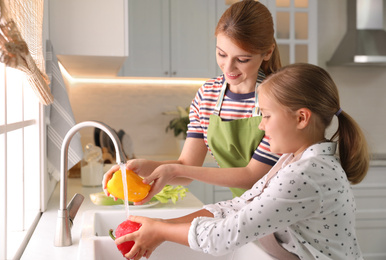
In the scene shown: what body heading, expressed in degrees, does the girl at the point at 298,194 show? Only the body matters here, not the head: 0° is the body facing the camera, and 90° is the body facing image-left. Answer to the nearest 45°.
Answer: approximately 90°

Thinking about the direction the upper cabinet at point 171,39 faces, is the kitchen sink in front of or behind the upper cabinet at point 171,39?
in front

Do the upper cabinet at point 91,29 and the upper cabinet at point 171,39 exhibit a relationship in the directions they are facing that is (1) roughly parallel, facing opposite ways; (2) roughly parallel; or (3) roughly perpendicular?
roughly perpendicular

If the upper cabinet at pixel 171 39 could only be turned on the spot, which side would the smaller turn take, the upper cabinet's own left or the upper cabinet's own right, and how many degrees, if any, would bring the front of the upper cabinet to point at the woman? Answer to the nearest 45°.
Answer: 0° — it already faces them

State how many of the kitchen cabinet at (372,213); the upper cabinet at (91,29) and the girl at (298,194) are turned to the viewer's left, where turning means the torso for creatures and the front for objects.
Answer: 1

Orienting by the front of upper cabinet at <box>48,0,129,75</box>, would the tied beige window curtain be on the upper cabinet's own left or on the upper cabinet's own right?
on the upper cabinet's own right

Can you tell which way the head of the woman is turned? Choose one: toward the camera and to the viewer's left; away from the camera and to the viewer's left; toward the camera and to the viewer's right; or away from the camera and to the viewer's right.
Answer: toward the camera and to the viewer's left

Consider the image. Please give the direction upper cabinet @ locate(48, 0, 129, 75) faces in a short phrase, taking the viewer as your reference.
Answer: facing to the right of the viewer

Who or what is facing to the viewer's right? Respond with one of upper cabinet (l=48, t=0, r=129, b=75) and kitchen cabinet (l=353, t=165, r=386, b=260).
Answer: the upper cabinet

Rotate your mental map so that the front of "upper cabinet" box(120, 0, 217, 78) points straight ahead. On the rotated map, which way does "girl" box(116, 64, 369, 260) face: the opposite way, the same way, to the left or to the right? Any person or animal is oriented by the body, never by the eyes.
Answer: to the right

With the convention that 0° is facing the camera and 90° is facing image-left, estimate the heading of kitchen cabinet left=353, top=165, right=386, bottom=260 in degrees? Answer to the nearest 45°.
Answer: approximately 0°
